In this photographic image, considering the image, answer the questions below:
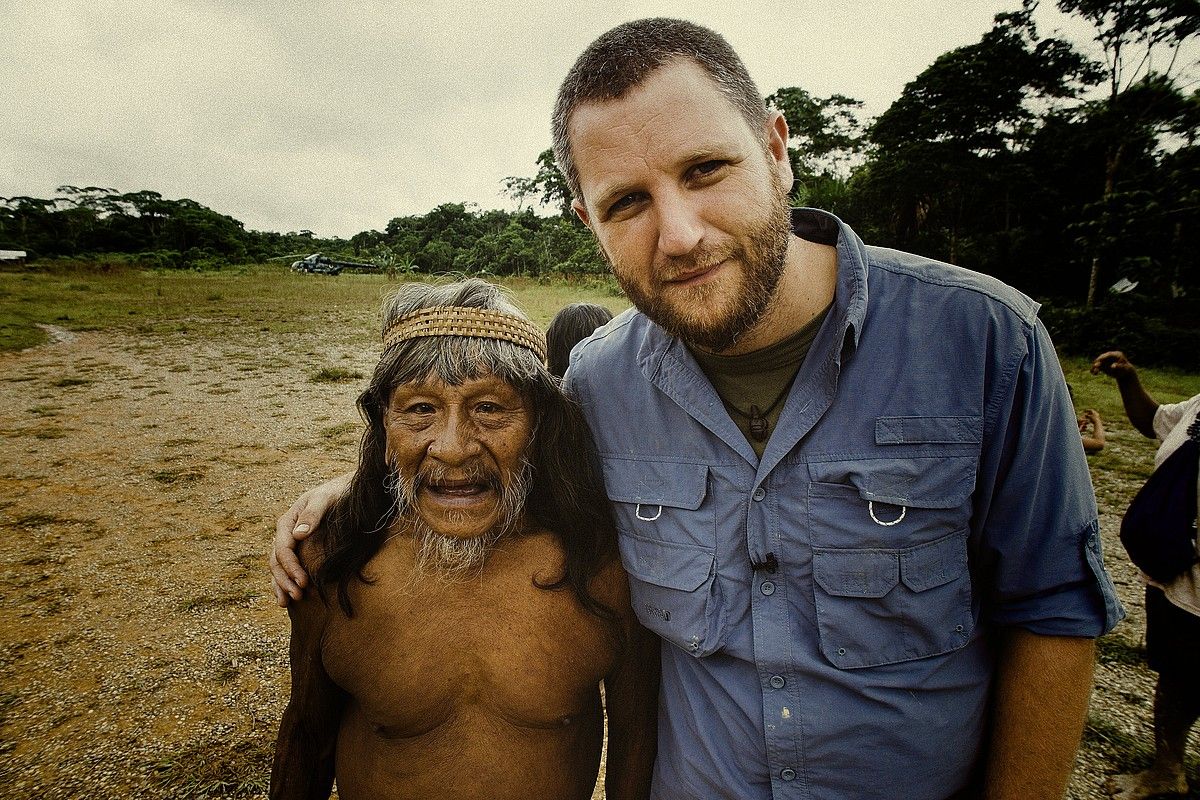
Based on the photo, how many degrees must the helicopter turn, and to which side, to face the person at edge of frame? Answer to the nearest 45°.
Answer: approximately 90° to its left

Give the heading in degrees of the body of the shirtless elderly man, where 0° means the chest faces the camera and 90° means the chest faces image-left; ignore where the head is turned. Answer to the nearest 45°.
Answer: approximately 0°

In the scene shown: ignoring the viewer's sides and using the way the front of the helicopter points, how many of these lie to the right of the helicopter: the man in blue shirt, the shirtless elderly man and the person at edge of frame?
0

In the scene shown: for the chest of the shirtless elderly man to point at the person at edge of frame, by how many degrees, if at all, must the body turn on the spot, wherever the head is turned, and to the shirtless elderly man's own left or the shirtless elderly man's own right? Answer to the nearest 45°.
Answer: approximately 90° to the shirtless elderly man's own left

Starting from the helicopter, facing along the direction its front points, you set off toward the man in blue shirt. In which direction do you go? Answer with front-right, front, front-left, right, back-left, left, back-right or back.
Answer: left

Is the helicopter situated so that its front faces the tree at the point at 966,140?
no

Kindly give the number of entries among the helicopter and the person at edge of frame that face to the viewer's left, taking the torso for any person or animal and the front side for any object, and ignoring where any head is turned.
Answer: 2

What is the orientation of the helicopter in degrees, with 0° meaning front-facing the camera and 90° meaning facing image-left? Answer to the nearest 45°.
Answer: approximately 90°

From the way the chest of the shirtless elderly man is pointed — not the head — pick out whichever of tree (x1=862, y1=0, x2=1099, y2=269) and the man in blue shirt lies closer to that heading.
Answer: the man in blue shirt

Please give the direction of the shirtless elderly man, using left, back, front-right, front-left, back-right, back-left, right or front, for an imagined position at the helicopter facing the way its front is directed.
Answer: left

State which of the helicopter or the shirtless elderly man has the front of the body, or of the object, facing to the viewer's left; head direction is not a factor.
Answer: the helicopter

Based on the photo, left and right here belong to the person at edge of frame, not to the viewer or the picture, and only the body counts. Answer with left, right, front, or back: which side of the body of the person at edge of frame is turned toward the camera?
left

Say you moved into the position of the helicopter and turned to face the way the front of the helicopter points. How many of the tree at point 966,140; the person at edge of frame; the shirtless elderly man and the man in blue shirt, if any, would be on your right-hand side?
0

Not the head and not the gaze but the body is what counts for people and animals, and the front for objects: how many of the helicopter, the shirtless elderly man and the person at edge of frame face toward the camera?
1

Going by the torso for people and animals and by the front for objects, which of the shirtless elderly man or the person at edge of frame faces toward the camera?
the shirtless elderly man

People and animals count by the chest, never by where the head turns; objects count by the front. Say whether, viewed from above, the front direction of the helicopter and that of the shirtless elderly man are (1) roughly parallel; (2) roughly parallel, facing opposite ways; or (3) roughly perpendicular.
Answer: roughly perpendicular

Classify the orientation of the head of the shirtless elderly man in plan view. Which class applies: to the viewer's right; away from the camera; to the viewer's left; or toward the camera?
toward the camera
